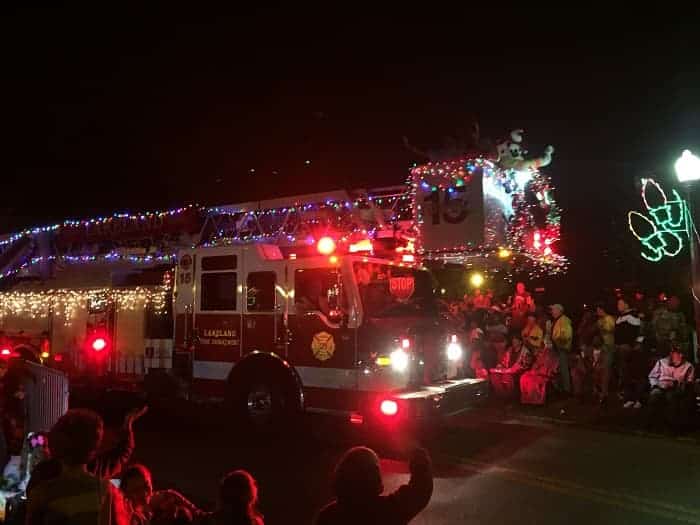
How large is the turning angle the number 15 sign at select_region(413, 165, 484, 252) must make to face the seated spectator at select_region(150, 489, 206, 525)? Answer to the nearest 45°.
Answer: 0° — it already faces them

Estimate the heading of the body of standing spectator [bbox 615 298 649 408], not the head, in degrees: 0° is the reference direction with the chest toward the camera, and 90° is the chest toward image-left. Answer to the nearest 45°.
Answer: approximately 45°

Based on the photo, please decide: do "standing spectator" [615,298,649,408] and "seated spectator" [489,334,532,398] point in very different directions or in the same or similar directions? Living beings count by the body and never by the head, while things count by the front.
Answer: same or similar directions

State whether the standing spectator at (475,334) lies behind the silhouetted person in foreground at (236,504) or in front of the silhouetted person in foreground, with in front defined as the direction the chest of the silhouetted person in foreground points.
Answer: in front

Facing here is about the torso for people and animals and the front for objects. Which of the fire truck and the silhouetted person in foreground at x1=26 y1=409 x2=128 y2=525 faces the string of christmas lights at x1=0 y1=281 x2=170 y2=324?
the silhouetted person in foreground

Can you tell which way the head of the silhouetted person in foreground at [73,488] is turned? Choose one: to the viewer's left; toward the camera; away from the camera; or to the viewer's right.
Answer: away from the camera

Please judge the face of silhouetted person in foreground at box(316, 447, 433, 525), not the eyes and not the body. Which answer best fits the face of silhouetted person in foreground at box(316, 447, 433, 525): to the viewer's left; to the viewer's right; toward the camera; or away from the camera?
away from the camera

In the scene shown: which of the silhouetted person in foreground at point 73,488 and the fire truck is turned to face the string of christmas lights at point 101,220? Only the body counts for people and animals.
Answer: the silhouetted person in foreground

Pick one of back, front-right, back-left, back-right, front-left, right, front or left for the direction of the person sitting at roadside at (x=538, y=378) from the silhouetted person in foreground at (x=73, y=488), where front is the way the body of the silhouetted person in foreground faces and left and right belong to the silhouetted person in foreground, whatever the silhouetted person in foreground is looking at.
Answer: front-right

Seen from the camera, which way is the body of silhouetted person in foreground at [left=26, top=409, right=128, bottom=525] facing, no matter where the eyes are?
away from the camera

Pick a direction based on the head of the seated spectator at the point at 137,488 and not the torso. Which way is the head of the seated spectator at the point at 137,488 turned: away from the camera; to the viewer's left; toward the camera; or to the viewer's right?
away from the camera

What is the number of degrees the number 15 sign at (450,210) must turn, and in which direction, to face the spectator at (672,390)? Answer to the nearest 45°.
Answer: approximately 135° to its left

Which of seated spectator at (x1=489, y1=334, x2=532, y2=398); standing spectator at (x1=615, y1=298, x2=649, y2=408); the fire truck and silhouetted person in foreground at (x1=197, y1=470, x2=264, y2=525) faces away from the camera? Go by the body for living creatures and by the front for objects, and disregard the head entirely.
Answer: the silhouetted person in foreground

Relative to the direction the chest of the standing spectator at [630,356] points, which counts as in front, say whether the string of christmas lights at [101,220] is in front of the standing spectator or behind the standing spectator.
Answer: in front

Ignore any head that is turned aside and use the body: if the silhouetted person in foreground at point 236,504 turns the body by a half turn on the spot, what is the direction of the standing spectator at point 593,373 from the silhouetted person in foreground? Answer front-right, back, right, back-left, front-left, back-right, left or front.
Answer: back-left

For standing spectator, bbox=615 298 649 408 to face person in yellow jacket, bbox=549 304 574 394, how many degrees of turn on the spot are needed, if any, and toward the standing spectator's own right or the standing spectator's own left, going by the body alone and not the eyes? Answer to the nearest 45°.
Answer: approximately 45° to the standing spectator's own right

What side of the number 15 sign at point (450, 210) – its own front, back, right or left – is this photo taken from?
front
